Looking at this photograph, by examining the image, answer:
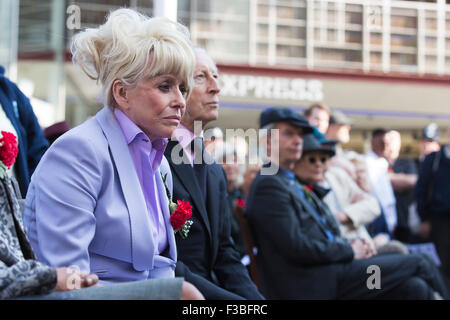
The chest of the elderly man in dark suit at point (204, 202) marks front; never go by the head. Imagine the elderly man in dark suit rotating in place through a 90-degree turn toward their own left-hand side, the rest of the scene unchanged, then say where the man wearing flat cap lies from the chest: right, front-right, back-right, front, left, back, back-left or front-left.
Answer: front

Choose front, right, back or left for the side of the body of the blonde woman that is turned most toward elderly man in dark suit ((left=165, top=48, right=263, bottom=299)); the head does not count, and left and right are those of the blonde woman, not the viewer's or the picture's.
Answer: left

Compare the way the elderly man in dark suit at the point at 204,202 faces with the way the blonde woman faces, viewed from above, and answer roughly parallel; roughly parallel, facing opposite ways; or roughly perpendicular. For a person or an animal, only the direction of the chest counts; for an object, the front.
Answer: roughly parallel

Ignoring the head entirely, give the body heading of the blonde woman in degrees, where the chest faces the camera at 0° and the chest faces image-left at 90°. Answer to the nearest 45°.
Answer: approximately 315°

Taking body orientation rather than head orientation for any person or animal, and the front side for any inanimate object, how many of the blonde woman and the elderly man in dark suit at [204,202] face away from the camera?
0

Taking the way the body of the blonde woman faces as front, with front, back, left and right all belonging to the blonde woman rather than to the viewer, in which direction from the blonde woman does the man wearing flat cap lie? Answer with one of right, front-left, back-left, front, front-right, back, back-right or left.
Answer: left
